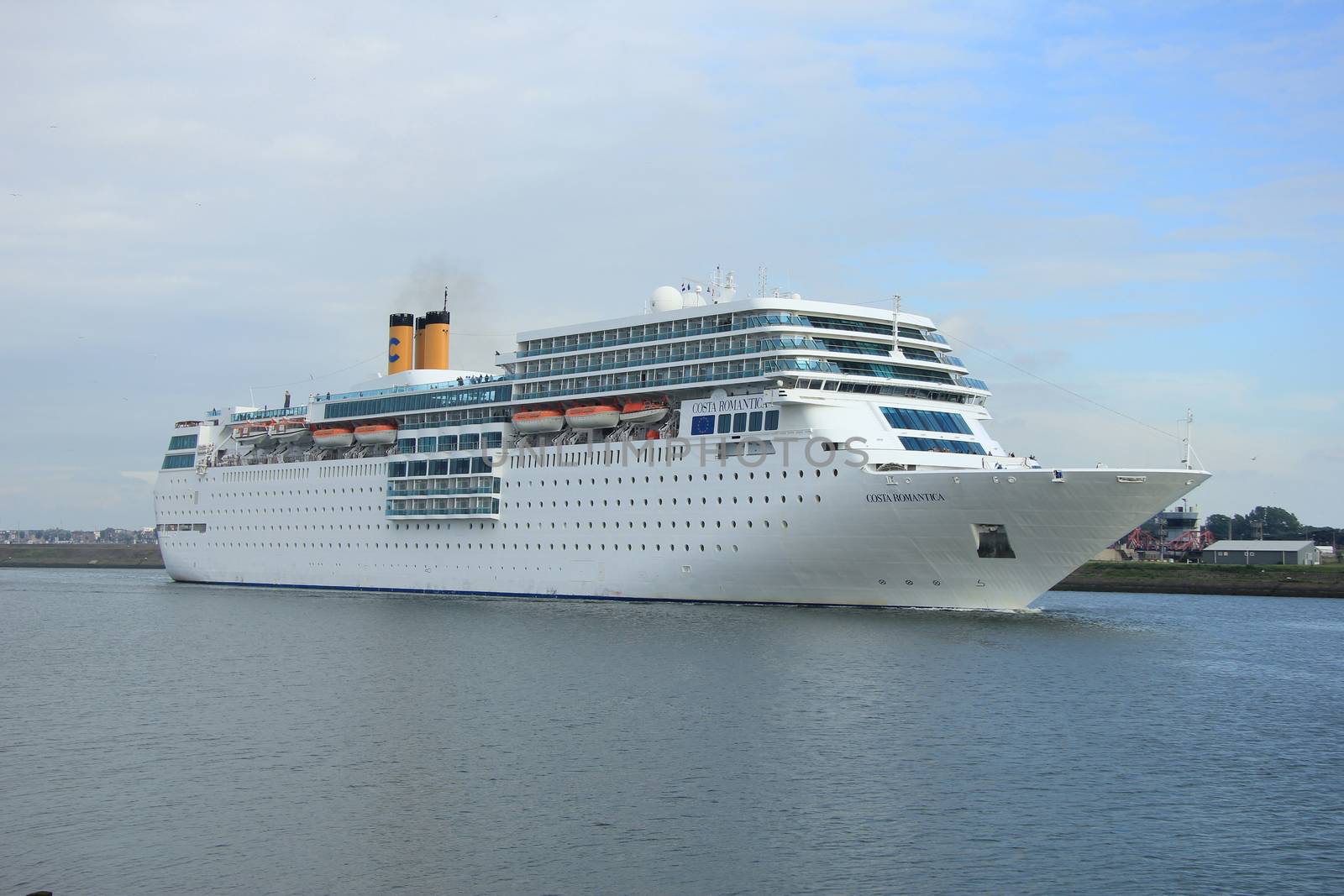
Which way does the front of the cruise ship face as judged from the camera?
facing the viewer and to the right of the viewer
